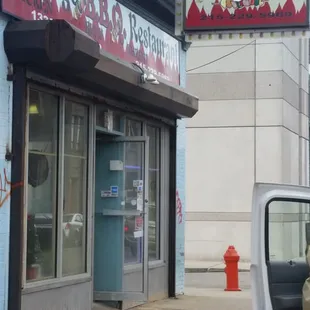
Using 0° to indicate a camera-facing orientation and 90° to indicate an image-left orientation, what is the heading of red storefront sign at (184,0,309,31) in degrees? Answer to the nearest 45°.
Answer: approximately 0°

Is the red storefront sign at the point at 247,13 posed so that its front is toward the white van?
yes

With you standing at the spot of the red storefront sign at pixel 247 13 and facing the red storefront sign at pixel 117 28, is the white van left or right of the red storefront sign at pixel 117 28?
left

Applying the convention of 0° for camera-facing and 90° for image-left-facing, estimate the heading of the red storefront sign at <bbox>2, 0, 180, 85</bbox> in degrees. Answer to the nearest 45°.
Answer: approximately 315°

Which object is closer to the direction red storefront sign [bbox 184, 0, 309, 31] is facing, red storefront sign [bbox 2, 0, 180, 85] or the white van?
the white van
